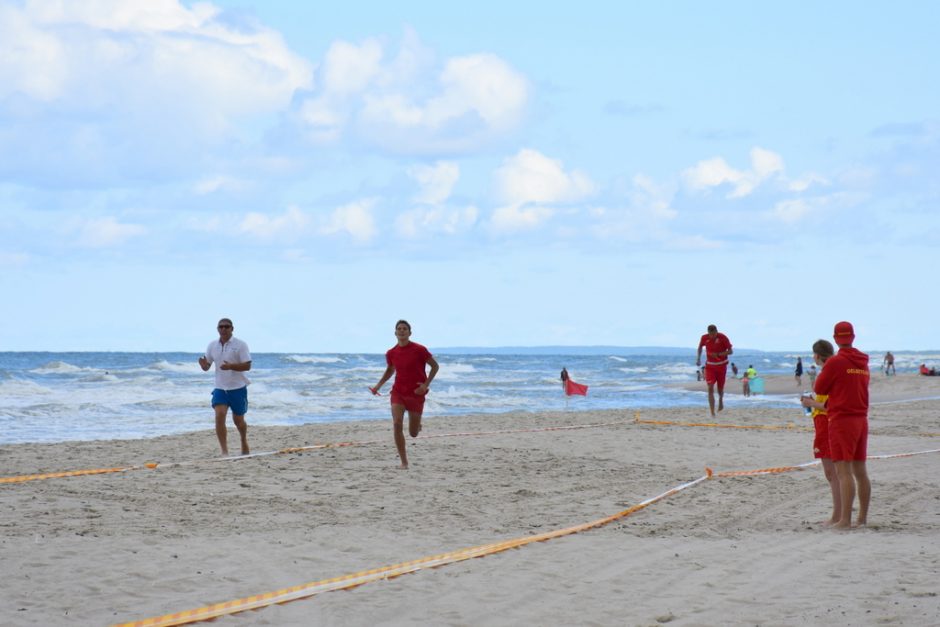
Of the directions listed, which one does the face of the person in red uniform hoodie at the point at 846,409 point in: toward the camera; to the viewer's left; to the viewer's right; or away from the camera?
away from the camera

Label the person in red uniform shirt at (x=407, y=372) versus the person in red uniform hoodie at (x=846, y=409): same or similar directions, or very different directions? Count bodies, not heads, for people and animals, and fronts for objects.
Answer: very different directions

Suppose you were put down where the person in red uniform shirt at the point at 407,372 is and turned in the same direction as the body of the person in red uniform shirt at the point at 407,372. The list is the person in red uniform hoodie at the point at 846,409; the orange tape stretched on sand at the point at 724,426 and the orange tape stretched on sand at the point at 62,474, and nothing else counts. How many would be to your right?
1

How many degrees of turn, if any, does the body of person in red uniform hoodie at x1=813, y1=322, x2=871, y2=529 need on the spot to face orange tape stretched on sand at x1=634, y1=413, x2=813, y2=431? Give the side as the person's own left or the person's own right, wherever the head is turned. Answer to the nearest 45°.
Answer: approximately 45° to the person's own right

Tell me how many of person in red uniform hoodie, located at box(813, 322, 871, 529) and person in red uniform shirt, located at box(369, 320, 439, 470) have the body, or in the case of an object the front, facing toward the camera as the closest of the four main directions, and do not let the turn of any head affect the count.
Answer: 1

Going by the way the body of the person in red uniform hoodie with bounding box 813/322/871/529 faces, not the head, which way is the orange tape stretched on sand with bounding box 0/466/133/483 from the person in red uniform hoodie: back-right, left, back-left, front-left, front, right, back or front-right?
front-left

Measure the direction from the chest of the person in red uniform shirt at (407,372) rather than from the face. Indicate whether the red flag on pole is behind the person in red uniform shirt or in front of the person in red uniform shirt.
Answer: behind

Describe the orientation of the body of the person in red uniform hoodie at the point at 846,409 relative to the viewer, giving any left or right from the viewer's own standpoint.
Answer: facing away from the viewer and to the left of the viewer

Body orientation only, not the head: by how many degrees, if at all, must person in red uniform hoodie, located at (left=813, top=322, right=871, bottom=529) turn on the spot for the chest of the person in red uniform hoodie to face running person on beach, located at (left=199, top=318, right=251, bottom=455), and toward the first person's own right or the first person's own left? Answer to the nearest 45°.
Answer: approximately 45° to the first person's own left

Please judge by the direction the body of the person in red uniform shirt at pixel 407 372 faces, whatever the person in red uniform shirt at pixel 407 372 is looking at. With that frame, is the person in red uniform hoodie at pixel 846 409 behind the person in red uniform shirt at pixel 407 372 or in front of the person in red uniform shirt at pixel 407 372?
in front

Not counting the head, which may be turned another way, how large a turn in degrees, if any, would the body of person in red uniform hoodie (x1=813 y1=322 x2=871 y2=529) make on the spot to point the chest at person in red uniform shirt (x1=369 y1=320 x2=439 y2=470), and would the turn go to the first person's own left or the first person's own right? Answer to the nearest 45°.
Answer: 0° — they already face them

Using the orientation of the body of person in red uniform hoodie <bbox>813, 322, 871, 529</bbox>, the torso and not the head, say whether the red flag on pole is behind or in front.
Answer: in front
